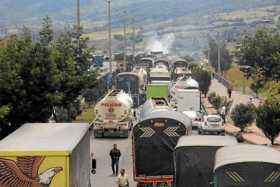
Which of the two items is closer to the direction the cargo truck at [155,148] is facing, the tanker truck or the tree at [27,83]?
the tanker truck

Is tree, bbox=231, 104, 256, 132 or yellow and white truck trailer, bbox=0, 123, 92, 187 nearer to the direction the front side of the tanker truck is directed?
the tree

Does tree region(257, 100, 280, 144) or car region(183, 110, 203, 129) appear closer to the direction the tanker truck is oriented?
the car

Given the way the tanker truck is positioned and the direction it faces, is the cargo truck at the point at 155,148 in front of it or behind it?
behind

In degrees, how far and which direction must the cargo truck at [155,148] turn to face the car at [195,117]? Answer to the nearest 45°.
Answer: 0° — it already faces it

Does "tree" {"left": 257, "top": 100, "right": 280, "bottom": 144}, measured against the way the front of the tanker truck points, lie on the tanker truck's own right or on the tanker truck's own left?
on the tanker truck's own right

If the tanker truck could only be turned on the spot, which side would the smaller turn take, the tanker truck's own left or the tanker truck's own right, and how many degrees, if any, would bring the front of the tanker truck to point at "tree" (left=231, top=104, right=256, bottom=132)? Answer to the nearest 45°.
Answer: approximately 90° to the tanker truck's own right

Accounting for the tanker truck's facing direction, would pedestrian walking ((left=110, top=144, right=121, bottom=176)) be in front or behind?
behind

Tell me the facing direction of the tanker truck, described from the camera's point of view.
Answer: facing away from the viewer

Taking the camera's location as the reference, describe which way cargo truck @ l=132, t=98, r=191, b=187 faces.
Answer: facing away from the viewer
